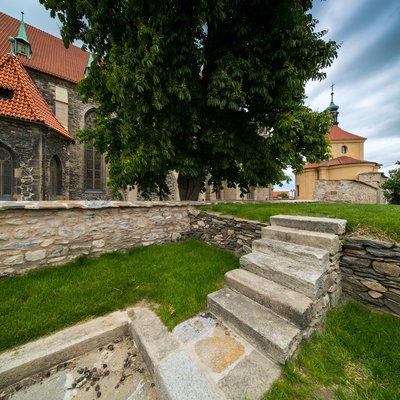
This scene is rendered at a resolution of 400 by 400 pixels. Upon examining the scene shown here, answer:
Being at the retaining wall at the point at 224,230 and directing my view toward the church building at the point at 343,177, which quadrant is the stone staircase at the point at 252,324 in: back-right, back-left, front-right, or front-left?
back-right

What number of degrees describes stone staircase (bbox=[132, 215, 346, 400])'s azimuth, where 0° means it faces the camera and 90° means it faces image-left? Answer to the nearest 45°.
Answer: approximately 45°

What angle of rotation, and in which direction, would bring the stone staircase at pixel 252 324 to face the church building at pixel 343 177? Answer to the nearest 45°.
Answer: approximately 180°

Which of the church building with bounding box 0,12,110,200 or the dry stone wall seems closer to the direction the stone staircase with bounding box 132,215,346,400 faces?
the church building

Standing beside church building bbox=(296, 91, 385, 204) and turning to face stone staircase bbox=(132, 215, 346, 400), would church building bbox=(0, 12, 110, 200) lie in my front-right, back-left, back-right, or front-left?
front-right

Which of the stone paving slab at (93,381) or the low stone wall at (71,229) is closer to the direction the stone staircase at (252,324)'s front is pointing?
the stone paving slab

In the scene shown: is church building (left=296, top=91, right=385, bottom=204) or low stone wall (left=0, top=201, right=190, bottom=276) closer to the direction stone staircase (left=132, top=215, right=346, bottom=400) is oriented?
the low stone wall

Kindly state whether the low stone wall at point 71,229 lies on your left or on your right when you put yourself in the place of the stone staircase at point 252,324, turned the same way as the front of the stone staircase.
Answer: on your right

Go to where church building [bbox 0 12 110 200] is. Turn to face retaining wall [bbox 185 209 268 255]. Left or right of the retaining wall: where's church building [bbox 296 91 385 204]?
left

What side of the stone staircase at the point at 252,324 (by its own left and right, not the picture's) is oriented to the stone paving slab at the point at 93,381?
front

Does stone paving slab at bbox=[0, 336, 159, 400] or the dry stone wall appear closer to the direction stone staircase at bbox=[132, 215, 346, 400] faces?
the stone paving slab

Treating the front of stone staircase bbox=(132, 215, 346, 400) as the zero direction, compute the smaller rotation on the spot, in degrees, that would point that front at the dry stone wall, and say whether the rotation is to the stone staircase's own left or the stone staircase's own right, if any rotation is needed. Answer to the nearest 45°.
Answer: approximately 180°
